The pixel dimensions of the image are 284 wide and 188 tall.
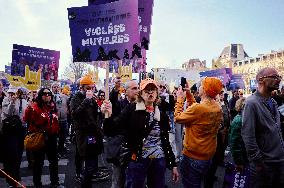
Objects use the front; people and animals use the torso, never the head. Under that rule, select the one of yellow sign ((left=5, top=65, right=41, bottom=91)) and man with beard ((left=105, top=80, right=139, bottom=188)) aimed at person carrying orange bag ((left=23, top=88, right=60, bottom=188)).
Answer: the yellow sign

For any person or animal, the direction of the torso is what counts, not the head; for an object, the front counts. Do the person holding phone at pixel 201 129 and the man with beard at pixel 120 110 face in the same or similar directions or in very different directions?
very different directions

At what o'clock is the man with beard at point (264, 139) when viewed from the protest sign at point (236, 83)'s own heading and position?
The man with beard is roughly at 12 o'clock from the protest sign.

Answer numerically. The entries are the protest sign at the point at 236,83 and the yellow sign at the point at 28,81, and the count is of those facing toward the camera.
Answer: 2

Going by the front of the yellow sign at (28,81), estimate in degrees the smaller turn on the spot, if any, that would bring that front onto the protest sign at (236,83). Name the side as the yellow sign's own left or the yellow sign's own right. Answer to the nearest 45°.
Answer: approximately 135° to the yellow sign's own left

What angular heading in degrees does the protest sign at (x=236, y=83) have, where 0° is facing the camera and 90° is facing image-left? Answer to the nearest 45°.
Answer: approximately 0°

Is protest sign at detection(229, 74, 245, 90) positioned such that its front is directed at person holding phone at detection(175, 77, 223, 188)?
yes

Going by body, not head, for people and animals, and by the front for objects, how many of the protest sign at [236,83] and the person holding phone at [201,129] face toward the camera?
1

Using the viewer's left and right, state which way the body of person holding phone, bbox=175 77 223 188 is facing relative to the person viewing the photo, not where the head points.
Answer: facing away from the viewer and to the left of the viewer
